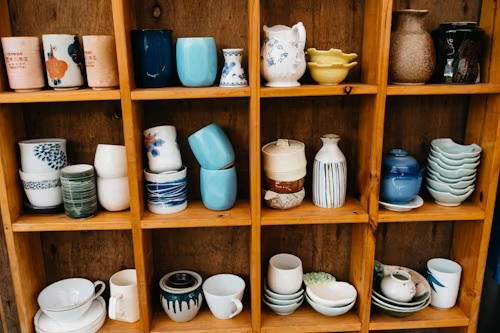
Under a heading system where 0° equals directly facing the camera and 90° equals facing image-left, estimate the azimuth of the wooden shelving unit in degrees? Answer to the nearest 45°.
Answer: approximately 0°
